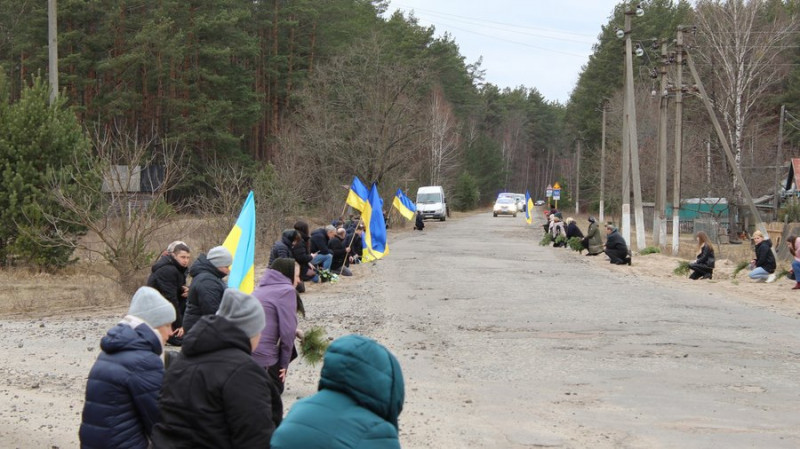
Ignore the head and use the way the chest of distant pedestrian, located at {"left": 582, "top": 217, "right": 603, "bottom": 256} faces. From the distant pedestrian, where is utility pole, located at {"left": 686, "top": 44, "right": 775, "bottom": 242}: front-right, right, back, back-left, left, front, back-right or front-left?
back

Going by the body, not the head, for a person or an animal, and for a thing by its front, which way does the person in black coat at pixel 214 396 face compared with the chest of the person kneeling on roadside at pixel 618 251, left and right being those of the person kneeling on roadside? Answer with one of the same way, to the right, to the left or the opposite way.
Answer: to the right

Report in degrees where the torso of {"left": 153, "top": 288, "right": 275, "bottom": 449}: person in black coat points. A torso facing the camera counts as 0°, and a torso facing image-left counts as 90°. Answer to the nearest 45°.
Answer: approximately 225°

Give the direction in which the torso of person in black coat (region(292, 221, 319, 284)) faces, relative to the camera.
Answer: to the viewer's right

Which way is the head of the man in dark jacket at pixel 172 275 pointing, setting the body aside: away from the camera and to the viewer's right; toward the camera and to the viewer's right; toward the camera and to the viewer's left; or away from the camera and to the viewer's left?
toward the camera and to the viewer's right

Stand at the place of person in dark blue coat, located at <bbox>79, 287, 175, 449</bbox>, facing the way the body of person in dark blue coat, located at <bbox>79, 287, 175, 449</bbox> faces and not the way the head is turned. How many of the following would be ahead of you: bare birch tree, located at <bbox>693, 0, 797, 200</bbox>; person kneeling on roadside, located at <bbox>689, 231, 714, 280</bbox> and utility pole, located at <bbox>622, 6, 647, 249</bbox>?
3

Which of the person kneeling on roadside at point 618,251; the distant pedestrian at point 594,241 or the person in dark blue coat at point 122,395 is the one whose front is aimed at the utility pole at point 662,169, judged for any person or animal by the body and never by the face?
the person in dark blue coat

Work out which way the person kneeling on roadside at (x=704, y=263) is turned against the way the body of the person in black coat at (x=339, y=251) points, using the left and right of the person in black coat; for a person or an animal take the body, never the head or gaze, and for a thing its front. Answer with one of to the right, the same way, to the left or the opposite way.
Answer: the opposite way

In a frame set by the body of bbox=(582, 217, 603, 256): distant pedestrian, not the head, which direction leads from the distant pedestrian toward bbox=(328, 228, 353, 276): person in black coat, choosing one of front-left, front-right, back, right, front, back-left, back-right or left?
front-left

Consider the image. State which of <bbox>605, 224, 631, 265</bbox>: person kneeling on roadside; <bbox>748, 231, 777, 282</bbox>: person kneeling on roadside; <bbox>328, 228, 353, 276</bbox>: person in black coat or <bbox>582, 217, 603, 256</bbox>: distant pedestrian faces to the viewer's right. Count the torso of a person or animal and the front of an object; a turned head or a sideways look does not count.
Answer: the person in black coat

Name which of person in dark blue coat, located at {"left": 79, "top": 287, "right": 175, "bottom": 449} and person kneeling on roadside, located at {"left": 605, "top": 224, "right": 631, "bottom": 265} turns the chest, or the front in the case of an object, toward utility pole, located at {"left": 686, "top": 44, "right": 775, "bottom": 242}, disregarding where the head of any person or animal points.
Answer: the person in dark blue coat

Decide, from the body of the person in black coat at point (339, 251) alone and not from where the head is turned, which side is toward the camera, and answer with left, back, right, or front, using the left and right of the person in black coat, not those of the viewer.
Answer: right

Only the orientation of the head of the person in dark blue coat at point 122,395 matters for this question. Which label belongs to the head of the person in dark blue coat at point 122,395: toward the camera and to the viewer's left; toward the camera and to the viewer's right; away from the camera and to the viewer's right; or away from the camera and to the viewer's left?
away from the camera and to the viewer's right

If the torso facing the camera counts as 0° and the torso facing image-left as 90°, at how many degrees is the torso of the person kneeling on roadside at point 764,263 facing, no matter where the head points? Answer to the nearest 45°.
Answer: approximately 90°
